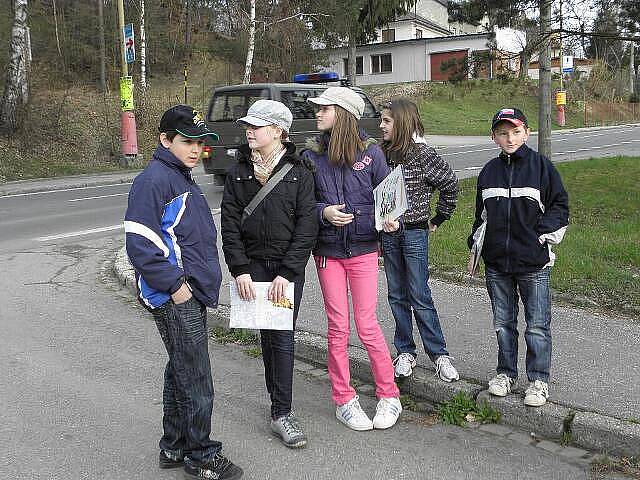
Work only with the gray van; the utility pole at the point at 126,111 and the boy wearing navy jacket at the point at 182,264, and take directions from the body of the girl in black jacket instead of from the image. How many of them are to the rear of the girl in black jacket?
2

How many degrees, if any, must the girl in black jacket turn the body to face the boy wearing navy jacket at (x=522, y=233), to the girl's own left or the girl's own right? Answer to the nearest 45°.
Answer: approximately 90° to the girl's own left

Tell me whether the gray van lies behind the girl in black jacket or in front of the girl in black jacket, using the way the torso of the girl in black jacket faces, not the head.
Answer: behind

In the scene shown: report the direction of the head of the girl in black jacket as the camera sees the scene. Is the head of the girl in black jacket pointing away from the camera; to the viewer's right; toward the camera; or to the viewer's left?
to the viewer's left

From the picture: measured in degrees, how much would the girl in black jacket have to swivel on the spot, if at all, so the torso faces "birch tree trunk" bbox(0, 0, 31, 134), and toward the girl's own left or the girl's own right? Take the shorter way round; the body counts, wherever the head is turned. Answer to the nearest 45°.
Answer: approximately 180°

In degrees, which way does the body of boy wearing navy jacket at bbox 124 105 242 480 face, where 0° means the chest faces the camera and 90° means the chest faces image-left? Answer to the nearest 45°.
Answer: approximately 315°

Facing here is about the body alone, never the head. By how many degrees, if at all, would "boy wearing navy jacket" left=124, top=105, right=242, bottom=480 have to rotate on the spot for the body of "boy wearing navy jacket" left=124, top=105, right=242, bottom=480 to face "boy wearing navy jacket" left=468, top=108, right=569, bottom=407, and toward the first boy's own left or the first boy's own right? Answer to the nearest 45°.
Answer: approximately 45° to the first boy's own left

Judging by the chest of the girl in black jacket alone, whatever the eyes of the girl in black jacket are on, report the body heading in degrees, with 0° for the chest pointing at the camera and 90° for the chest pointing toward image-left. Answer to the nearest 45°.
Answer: approximately 0°
